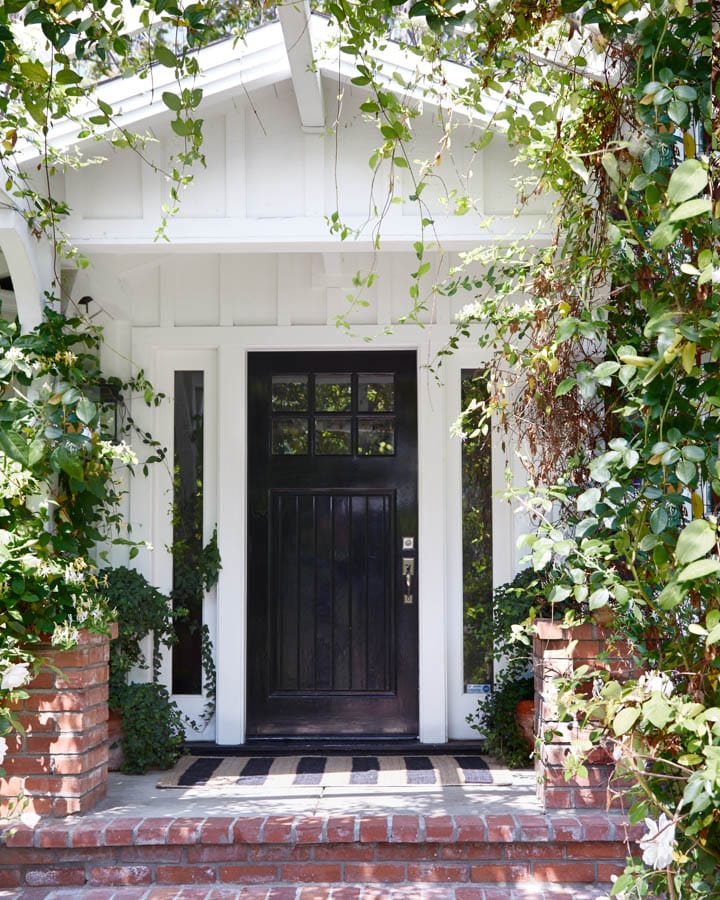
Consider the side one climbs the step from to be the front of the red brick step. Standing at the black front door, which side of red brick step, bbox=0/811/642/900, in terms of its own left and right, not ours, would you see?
back

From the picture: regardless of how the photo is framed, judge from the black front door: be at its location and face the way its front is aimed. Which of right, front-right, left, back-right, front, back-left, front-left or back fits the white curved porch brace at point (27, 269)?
front-right

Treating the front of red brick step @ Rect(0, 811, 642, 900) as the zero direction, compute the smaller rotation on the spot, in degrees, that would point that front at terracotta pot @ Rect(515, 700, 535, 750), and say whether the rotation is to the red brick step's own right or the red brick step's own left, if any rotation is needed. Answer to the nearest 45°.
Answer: approximately 135° to the red brick step's own left

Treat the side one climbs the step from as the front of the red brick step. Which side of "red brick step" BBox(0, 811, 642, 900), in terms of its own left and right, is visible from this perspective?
front

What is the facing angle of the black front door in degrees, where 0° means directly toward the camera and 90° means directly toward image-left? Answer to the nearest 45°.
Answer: approximately 0°

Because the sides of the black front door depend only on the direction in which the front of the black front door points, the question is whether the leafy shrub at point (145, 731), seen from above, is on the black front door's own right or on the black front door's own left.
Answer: on the black front door's own right

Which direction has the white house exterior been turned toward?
toward the camera

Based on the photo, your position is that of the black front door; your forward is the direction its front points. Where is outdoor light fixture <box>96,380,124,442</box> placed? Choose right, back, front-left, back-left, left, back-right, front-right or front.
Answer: right

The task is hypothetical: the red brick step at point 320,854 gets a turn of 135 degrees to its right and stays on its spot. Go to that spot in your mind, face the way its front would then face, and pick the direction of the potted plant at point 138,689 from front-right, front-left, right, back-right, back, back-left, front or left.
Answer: front
